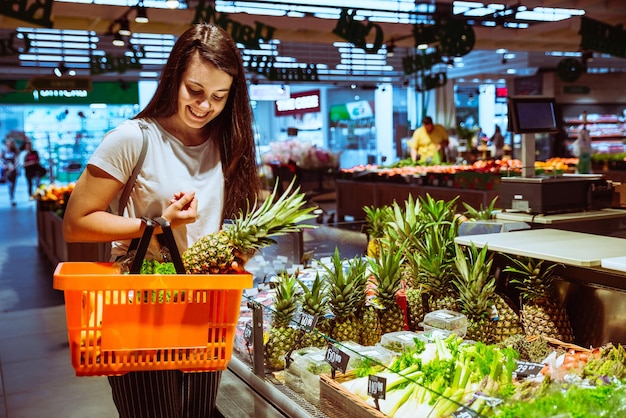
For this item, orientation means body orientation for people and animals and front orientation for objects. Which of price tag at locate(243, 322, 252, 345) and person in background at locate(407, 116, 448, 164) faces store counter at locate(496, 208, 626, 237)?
the person in background

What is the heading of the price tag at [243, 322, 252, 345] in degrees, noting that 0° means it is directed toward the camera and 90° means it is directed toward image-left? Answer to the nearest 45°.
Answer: approximately 45°

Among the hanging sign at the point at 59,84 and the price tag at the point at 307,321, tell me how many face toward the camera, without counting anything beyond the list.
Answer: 2

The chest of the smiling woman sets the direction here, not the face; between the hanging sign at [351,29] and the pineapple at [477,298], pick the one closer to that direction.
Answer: the pineapple

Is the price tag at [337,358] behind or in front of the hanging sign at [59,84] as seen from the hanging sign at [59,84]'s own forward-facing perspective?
in front

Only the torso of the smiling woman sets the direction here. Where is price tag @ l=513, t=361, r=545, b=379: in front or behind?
in front

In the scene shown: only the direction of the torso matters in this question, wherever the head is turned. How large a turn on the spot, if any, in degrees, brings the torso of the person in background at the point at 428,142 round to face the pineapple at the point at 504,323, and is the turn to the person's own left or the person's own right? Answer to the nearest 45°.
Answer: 0° — they already face it

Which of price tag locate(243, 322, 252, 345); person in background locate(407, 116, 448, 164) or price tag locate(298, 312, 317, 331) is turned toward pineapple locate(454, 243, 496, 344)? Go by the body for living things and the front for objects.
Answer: the person in background

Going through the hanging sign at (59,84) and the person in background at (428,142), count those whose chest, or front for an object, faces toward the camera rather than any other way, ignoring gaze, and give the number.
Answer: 2

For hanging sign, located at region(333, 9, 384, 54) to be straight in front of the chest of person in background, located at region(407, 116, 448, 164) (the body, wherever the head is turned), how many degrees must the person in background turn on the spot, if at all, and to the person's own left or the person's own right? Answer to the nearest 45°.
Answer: approximately 45° to the person's own right

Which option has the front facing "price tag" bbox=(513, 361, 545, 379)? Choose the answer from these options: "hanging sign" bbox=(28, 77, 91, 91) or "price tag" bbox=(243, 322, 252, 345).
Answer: the hanging sign
